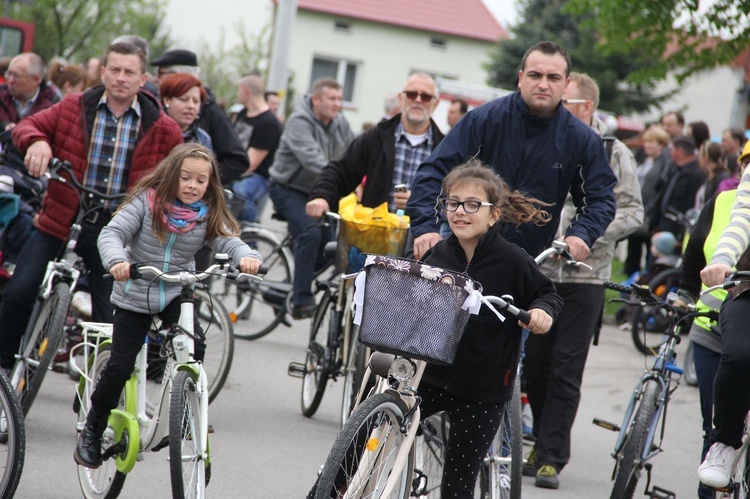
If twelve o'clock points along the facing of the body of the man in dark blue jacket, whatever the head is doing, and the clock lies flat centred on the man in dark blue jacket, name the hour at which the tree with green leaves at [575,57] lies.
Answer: The tree with green leaves is roughly at 6 o'clock from the man in dark blue jacket.

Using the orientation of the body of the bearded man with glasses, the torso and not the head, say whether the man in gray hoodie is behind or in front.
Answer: behind

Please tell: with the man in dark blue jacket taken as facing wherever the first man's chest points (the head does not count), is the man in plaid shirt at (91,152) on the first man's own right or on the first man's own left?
on the first man's own right

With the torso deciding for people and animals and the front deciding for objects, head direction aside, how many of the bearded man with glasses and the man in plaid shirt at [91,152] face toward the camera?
2

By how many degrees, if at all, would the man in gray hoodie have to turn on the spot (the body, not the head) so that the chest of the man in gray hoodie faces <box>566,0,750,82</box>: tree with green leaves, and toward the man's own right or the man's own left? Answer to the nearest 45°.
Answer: approximately 90° to the man's own left

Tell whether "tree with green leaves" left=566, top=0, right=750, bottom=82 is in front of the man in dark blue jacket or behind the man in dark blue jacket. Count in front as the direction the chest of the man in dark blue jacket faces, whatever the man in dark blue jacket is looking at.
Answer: behind

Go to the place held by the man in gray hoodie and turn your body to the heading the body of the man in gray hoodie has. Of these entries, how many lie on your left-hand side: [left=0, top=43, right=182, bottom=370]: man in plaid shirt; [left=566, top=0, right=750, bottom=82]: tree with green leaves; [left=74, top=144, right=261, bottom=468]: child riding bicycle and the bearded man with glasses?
1

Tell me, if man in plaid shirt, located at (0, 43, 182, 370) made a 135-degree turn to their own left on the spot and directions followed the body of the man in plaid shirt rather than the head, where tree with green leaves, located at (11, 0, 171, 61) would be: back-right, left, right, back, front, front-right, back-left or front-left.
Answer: front-left

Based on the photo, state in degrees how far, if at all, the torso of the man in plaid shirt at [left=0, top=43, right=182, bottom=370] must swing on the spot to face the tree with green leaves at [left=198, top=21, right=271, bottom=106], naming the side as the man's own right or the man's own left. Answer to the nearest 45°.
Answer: approximately 180°
